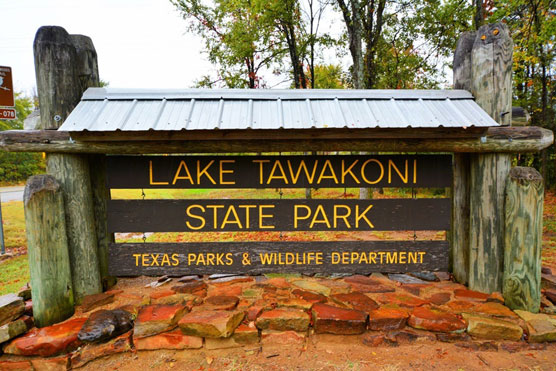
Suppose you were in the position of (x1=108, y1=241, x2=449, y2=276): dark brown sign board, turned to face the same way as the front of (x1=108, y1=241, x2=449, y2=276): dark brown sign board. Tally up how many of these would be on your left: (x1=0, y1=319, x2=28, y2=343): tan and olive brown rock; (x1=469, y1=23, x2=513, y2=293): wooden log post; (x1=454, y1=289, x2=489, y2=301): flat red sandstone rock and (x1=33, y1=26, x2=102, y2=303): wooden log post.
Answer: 2

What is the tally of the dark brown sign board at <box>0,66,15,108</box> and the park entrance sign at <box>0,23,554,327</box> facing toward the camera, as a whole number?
2

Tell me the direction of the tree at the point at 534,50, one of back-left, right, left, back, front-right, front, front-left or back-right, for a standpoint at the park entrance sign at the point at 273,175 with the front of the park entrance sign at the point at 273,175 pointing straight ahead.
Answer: back-left

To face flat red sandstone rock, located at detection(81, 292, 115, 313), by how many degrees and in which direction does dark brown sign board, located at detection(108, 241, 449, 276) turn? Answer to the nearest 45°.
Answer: approximately 90° to its right

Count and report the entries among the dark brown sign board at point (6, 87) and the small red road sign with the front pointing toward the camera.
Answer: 2

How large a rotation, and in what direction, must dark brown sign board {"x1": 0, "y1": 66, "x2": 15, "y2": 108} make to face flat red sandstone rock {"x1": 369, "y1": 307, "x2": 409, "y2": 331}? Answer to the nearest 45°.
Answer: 0° — it already faces it

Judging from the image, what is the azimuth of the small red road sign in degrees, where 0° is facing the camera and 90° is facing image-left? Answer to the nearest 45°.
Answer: approximately 0°

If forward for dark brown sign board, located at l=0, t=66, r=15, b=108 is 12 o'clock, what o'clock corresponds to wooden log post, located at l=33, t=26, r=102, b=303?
The wooden log post is roughly at 12 o'clock from the dark brown sign board.
